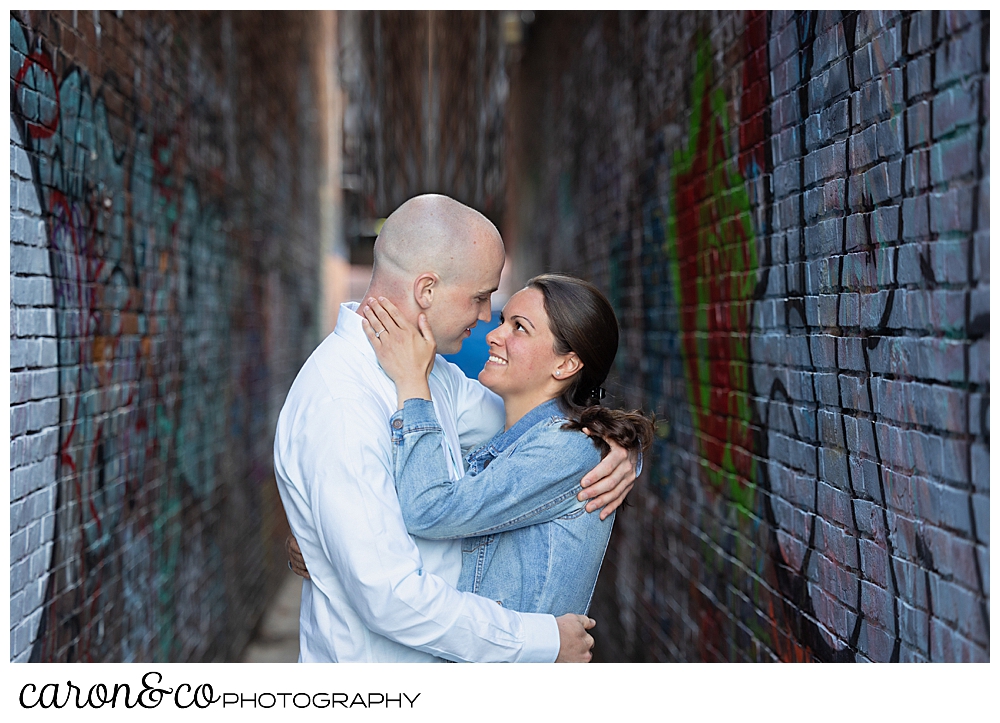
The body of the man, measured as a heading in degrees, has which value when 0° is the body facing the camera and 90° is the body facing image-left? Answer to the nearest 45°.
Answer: approximately 270°

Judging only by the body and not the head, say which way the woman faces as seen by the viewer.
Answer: to the viewer's left

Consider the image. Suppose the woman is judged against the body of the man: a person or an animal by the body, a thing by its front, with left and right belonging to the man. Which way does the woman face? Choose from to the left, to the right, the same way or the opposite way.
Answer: the opposite way
